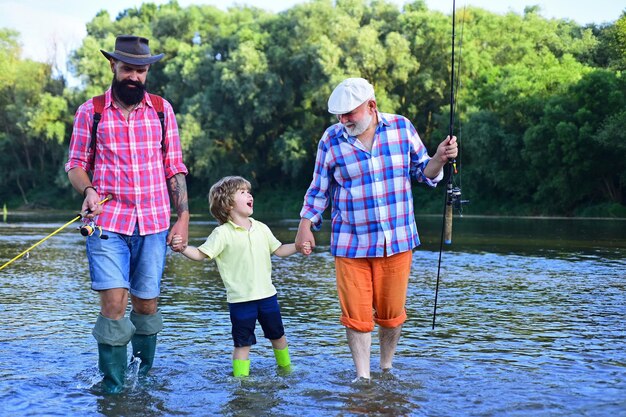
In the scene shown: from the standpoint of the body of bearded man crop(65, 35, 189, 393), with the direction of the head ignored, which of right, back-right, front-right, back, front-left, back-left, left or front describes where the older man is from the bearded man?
left

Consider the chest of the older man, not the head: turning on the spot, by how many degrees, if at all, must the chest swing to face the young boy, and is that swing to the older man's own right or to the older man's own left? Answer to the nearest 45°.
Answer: approximately 90° to the older man's own right

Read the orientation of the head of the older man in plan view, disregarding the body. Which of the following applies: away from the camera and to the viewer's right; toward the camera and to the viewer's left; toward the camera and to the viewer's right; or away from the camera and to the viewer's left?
toward the camera and to the viewer's left

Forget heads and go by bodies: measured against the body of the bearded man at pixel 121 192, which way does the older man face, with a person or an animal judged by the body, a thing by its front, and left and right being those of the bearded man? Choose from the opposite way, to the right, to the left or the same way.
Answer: the same way

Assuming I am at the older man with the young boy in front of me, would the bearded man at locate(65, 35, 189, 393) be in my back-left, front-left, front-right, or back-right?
front-left

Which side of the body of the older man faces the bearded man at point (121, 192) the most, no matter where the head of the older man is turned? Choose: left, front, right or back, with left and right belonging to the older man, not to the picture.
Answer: right

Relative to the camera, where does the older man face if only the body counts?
toward the camera

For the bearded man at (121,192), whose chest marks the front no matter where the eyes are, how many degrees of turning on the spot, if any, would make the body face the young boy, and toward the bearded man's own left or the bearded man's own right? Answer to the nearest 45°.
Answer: approximately 90° to the bearded man's own left

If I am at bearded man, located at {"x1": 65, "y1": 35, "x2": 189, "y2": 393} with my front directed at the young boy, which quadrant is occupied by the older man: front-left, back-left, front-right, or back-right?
front-right

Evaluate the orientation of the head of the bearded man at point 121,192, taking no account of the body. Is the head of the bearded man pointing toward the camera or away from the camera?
toward the camera

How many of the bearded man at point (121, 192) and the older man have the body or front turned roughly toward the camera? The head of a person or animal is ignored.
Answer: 2

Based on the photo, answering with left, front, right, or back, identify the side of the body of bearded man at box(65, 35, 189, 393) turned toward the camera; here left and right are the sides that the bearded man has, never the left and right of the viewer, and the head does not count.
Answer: front
